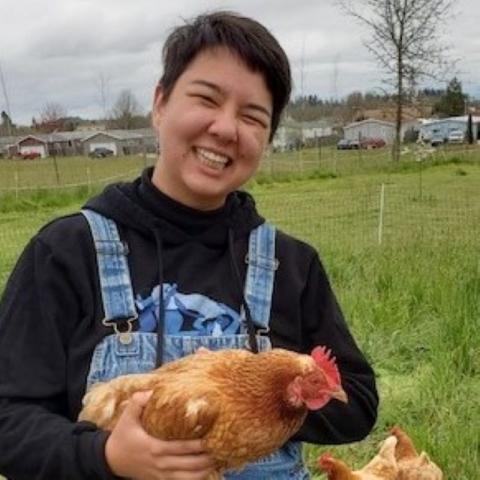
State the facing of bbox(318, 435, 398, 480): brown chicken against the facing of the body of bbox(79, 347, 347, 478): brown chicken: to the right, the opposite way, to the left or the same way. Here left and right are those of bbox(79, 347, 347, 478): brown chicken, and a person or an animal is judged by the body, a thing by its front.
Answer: the opposite way

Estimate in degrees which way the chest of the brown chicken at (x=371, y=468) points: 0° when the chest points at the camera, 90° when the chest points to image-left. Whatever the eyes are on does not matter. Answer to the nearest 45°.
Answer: approximately 90°

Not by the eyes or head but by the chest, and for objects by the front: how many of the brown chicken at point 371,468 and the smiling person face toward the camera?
1

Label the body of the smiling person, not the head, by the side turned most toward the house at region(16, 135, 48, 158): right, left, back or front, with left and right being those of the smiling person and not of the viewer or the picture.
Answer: back

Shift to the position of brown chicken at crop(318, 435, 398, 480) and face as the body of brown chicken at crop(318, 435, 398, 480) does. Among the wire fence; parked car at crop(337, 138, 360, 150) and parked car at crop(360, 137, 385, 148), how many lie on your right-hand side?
3

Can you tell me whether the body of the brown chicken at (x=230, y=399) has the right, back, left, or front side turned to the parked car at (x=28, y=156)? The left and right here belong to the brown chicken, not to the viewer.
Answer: left

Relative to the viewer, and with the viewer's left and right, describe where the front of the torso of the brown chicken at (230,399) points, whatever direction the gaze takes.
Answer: facing to the right of the viewer

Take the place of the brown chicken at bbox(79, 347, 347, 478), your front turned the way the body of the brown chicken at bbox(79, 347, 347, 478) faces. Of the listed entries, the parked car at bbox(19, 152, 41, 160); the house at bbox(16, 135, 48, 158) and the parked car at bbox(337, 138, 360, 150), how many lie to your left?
3

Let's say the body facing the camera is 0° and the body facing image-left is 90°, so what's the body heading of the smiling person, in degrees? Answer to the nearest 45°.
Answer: approximately 0°

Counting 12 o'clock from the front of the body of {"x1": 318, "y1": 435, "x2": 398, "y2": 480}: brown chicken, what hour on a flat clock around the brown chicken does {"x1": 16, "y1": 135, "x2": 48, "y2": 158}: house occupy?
The house is roughly at 2 o'clock from the brown chicken.

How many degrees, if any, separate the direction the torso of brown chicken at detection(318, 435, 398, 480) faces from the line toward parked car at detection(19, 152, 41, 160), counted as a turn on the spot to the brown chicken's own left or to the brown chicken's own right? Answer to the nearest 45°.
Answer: approximately 45° to the brown chicken's own right
